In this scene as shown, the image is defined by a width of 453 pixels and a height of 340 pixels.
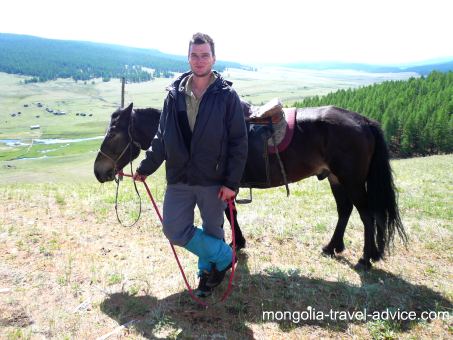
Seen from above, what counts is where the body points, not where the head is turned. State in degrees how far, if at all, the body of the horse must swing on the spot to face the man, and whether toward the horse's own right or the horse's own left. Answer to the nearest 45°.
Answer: approximately 45° to the horse's own left

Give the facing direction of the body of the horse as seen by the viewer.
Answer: to the viewer's left
